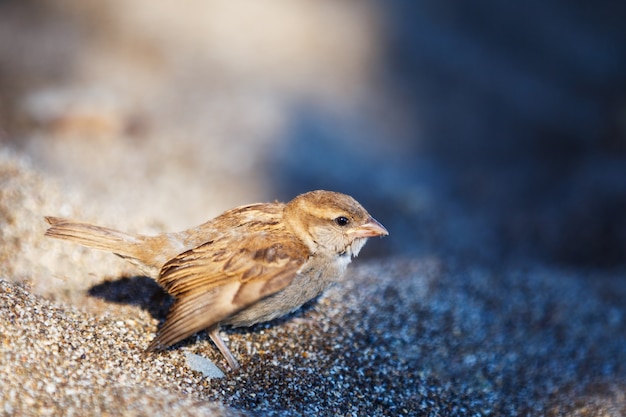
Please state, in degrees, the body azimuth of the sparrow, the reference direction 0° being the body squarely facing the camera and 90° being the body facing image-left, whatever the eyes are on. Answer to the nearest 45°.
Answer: approximately 270°
